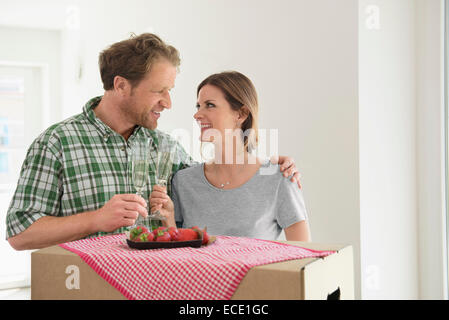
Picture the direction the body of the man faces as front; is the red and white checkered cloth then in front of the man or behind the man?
in front

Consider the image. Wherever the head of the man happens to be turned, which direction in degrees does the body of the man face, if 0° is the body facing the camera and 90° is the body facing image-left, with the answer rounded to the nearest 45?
approximately 315°

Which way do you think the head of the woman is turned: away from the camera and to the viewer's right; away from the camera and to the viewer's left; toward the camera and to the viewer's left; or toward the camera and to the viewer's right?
toward the camera and to the viewer's left

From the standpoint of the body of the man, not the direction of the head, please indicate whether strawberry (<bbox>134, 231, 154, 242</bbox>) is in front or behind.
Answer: in front

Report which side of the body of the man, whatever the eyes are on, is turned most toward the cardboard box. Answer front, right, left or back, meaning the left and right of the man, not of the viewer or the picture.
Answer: front
